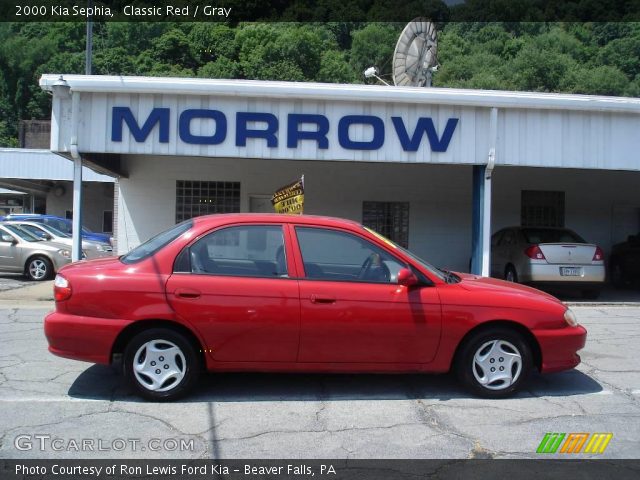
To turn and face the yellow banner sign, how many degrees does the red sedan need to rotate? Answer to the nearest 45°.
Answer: approximately 90° to its left

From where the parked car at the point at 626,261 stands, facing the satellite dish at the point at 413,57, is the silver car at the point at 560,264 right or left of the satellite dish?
left

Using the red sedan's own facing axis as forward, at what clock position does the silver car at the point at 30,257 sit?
The silver car is roughly at 8 o'clock from the red sedan.

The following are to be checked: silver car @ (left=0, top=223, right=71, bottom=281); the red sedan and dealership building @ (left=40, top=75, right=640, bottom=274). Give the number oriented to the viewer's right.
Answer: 2

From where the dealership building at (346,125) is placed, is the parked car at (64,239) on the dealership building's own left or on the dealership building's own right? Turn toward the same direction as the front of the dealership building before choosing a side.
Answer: on the dealership building's own right

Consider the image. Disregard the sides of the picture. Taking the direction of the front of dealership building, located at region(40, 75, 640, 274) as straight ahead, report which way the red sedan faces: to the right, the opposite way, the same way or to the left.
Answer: to the left

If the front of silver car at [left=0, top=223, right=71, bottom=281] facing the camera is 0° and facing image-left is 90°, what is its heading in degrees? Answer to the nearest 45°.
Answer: approximately 270°

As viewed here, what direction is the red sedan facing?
to the viewer's right
